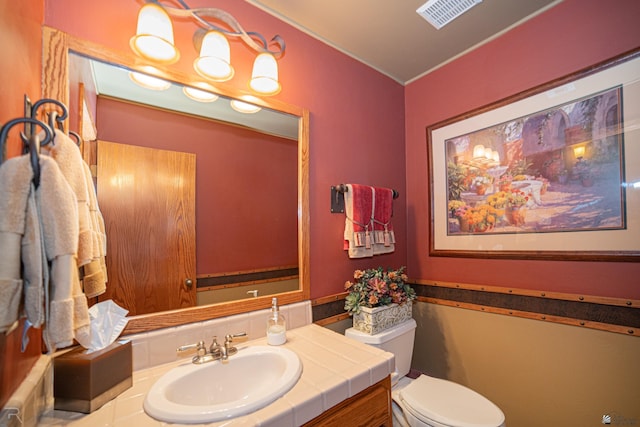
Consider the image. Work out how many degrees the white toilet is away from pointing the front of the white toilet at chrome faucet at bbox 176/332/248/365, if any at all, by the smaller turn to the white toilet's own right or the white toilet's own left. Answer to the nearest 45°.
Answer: approximately 90° to the white toilet's own right

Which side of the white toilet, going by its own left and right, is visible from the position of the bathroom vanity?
right

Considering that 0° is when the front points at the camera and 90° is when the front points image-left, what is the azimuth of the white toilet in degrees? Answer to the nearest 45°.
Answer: approximately 315°

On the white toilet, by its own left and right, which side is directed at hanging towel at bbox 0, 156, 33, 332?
right

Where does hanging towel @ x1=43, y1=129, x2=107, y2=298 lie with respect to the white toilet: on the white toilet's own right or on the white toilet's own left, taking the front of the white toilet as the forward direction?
on the white toilet's own right
